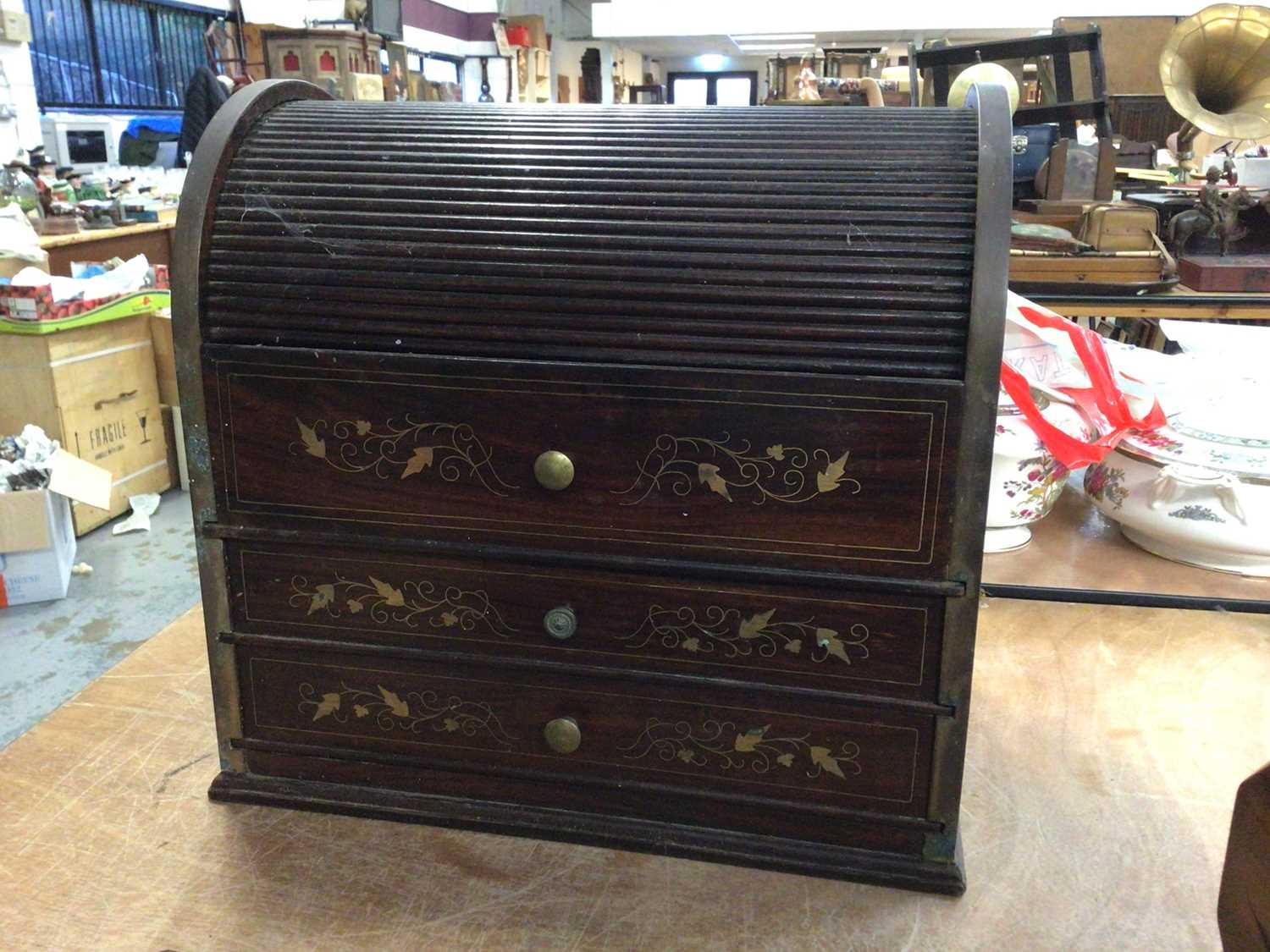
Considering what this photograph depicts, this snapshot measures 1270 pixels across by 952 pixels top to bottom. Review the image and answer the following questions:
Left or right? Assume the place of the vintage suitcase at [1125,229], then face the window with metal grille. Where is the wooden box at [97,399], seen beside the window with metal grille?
left

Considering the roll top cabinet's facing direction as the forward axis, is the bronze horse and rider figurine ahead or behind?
behind

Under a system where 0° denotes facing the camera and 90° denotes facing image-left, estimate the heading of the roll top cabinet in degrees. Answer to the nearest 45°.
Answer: approximately 0°

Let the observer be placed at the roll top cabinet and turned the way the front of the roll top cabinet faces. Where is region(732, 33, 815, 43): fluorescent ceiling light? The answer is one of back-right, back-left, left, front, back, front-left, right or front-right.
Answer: back

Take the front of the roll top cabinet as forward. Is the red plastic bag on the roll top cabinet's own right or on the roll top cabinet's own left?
on the roll top cabinet's own left

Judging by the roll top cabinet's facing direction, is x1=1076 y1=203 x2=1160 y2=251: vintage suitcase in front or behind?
behind

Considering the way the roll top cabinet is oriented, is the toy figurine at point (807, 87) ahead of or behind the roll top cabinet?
behind

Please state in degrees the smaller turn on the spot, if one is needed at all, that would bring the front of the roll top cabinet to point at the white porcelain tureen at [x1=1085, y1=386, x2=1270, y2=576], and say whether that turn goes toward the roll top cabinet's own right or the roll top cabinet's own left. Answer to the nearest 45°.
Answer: approximately 90° to the roll top cabinet's own left

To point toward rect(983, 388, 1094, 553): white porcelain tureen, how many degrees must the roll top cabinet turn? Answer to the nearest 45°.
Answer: approximately 135° to its left

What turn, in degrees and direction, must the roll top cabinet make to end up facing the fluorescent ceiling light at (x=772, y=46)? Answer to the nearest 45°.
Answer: approximately 180°

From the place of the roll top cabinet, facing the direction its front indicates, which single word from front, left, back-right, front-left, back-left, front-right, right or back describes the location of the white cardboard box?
back-right
